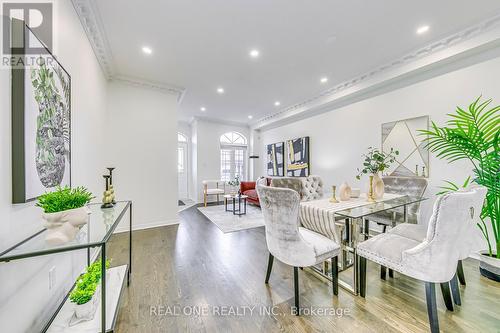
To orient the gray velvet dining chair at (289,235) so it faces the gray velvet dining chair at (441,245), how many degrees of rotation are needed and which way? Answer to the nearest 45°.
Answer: approximately 45° to its right

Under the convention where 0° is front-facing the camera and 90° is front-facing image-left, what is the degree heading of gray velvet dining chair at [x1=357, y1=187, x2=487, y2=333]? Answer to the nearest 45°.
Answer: approximately 135°

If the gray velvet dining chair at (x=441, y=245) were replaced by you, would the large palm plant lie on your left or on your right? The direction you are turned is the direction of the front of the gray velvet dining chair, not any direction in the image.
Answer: on your right

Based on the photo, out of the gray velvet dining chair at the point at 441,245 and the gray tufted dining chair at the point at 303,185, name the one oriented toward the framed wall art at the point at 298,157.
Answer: the gray velvet dining chair

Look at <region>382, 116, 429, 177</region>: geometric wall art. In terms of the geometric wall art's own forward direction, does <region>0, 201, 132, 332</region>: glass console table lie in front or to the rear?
in front

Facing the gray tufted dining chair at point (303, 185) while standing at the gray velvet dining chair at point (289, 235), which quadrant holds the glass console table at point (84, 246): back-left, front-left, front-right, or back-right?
back-left

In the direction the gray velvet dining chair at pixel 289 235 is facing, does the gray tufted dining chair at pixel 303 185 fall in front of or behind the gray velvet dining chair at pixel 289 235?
in front

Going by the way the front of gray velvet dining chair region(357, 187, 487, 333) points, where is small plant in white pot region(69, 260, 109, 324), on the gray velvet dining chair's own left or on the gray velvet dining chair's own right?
on the gray velvet dining chair's own left

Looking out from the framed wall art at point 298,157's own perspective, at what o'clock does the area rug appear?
The area rug is roughly at 12 o'clock from the framed wall art.

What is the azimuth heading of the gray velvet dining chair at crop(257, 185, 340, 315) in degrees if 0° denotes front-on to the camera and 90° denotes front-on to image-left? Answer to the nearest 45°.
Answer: approximately 225°

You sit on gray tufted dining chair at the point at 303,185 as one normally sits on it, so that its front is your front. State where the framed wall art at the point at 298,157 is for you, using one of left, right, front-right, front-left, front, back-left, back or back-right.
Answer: back-right
